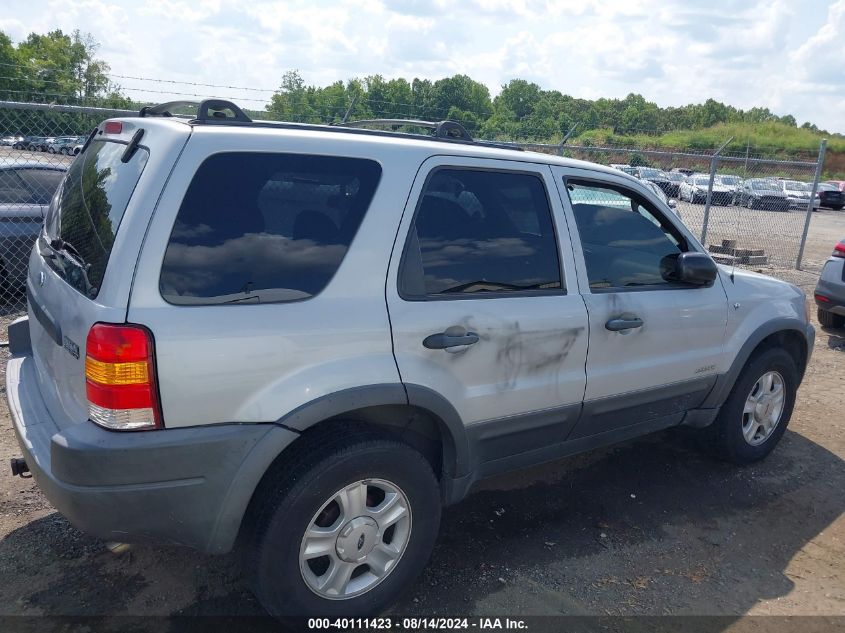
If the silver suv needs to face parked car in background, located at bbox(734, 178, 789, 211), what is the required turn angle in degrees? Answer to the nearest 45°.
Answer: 0° — it already faces it

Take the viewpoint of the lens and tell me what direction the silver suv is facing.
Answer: facing away from the viewer and to the right of the viewer

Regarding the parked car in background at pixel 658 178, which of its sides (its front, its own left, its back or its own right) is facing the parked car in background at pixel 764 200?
left

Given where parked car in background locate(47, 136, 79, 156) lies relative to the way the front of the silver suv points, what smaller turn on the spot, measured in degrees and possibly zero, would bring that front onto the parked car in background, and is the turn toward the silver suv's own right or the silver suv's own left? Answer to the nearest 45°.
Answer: approximately 90° to the silver suv's own left

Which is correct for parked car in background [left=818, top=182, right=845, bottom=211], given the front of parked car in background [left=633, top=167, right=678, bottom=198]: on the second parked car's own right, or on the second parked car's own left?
on the second parked car's own left

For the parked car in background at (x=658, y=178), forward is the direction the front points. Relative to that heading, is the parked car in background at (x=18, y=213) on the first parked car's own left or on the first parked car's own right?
on the first parked car's own right

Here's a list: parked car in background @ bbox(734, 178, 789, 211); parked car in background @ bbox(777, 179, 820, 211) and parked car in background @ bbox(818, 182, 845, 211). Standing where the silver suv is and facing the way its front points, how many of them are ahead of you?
3

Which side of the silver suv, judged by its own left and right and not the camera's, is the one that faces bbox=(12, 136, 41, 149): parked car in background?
left

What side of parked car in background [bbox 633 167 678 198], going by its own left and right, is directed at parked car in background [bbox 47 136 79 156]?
right

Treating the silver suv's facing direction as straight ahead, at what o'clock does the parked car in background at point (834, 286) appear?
The parked car in background is roughly at 12 o'clock from the silver suv.

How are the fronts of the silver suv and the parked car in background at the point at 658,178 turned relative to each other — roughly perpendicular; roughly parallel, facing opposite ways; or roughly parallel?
roughly perpendicular

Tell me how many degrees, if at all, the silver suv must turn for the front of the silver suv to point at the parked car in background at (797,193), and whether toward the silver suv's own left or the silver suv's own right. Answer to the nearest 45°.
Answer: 0° — it already faces it
